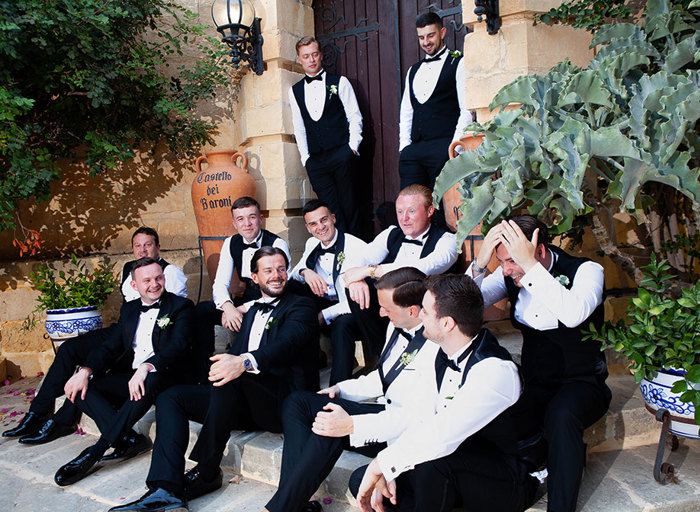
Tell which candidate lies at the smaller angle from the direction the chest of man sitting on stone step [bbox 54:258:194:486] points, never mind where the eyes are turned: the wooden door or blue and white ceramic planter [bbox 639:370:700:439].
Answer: the blue and white ceramic planter

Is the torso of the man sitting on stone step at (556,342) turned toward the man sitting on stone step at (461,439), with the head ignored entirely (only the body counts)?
yes

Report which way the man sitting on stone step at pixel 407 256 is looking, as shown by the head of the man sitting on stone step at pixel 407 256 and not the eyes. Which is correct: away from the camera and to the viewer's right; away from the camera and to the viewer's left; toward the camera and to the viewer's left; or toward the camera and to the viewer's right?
toward the camera and to the viewer's left

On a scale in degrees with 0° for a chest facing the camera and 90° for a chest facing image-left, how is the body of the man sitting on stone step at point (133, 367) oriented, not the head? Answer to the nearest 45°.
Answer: approximately 45°

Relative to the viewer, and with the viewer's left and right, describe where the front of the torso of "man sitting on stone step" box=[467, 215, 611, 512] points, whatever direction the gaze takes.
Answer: facing the viewer and to the left of the viewer

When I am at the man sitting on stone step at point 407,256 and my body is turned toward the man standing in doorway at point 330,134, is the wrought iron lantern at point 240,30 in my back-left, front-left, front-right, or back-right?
front-left

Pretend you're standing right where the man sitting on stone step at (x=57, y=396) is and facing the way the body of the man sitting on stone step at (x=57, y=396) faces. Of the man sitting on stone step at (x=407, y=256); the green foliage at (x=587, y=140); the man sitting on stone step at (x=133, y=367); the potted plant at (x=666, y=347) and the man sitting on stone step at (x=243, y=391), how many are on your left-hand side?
5

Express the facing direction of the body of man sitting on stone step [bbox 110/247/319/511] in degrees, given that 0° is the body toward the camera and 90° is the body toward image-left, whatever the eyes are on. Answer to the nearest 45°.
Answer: approximately 45°

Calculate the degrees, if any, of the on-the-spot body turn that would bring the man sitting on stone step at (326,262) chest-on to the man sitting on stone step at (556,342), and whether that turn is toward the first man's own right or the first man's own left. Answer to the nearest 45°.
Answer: approximately 45° to the first man's own left

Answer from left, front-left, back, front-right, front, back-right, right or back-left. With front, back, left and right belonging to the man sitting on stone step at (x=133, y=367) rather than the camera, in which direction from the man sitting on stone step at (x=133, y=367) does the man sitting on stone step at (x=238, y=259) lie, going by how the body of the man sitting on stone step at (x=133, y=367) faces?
back

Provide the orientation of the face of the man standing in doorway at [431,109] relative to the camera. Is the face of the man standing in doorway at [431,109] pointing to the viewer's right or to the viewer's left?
to the viewer's left

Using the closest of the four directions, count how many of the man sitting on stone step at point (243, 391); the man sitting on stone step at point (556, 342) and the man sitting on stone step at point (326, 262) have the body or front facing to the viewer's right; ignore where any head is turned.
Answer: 0

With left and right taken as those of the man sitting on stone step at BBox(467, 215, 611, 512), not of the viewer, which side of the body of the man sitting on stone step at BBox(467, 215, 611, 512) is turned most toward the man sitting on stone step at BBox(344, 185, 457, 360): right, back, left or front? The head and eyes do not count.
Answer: right

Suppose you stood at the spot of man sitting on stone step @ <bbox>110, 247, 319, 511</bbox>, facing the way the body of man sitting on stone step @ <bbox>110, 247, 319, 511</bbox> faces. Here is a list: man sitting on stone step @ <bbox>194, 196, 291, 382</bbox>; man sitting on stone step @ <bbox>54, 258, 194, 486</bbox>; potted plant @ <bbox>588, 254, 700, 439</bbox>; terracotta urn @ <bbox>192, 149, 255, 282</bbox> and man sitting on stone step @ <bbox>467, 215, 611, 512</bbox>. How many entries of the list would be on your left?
2

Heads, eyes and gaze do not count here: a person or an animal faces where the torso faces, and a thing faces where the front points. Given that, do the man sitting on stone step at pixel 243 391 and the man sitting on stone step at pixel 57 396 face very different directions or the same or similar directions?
same or similar directions

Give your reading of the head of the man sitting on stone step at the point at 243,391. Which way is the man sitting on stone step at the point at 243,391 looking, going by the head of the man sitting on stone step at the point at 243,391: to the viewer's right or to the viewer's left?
to the viewer's right

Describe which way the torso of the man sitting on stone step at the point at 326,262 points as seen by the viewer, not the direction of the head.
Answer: toward the camera
